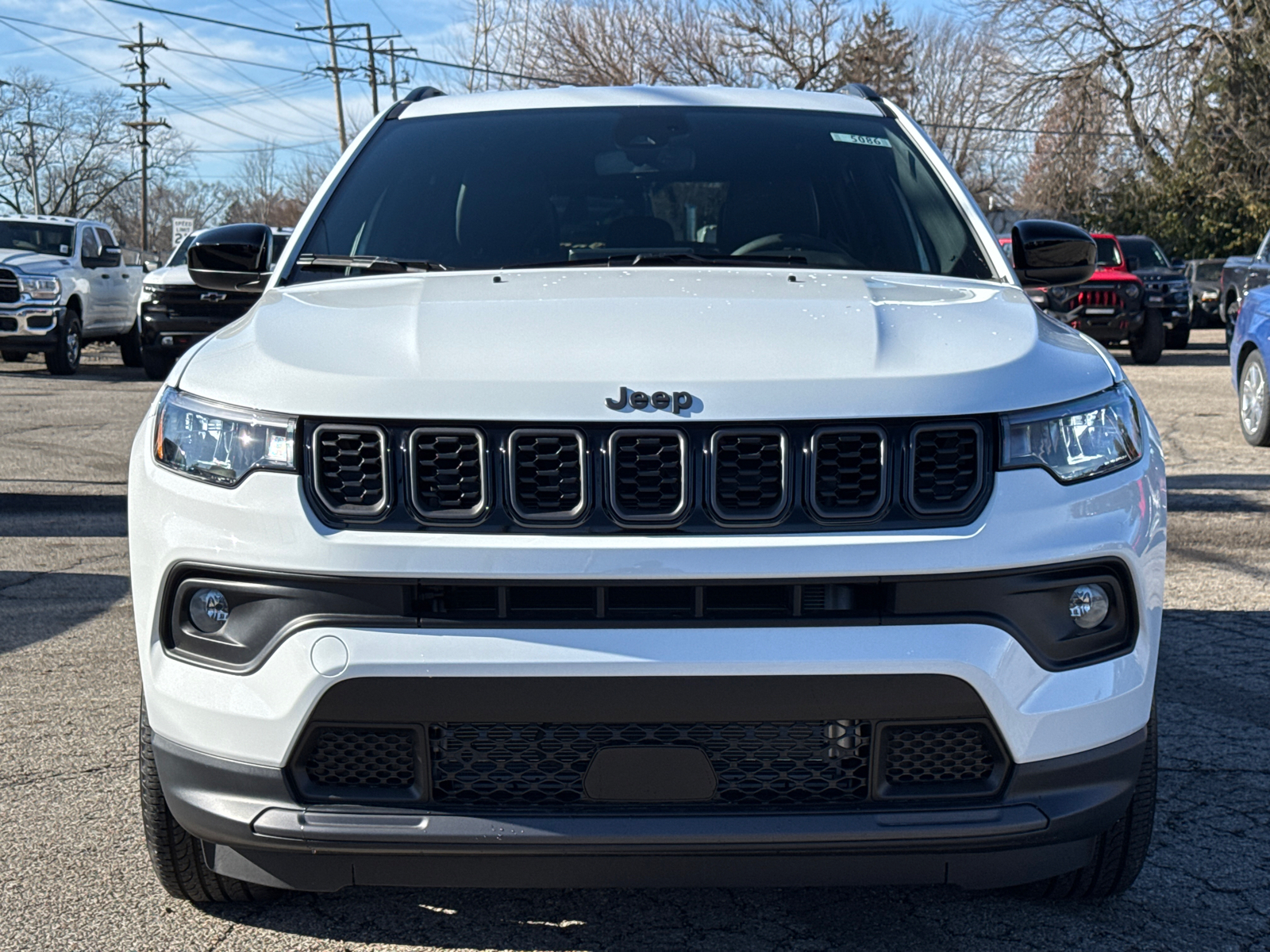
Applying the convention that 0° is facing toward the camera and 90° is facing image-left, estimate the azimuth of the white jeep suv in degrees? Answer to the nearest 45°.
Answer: approximately 0°

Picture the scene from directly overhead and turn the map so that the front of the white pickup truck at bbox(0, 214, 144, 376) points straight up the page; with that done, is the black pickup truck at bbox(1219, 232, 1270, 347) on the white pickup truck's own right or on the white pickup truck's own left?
on the white pickup truck's own left

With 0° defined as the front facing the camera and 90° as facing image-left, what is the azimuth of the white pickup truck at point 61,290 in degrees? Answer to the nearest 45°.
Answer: approximately 45°

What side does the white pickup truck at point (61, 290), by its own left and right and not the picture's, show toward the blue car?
left

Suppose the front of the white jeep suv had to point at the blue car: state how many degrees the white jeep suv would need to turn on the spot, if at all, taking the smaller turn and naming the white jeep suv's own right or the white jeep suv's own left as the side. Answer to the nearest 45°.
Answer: approximately 135° to the white jeep suv's own left

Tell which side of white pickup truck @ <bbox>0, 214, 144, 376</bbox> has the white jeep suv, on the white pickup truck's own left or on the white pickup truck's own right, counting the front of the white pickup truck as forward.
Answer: on the white pickup truck's own left

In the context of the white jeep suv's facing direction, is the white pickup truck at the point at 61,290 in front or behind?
behind

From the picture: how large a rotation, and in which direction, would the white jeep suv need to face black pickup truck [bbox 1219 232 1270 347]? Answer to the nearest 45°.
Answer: approximately 135° to its left
